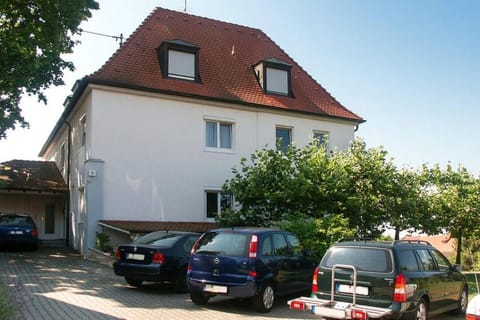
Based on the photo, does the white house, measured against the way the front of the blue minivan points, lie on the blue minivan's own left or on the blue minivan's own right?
on the blue minivan's own left

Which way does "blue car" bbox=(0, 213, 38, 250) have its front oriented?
away from the camera

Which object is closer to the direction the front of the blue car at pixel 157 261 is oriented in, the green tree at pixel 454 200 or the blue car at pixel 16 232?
the green tree

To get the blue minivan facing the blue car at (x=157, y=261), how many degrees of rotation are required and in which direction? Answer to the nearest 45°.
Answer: approximately 90° to its left

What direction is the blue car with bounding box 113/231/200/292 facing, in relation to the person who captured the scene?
facing away from the viewer and to the right of the viewer

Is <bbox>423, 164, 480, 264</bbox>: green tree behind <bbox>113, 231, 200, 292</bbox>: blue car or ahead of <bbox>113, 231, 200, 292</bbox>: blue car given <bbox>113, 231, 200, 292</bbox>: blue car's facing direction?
ahead

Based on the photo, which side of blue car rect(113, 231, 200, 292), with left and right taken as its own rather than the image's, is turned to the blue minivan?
right

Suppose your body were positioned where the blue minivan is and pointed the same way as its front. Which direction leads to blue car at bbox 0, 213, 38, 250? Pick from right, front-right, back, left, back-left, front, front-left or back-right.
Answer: left

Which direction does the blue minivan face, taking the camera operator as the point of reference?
facing away from the viewer and to the right of the viewer
